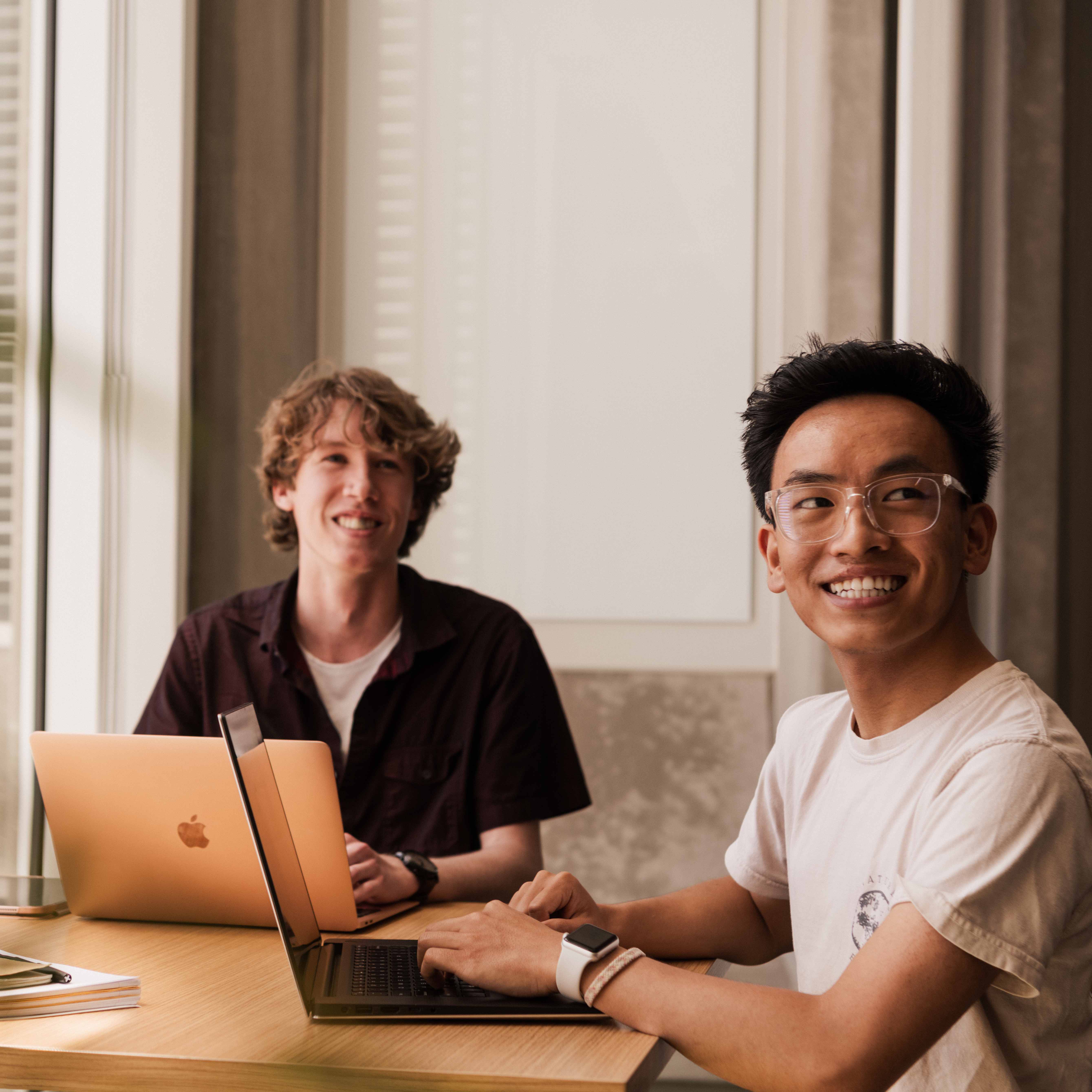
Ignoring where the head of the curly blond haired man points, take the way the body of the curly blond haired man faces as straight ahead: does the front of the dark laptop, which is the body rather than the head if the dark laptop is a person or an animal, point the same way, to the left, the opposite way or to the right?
to the left

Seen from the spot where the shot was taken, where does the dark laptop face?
facing to the right of the viewer

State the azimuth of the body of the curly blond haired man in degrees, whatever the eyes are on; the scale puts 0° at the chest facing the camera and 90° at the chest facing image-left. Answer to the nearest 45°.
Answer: approximately 0°

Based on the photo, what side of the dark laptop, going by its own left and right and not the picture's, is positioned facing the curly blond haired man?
left

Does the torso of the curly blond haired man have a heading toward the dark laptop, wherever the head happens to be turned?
yes
